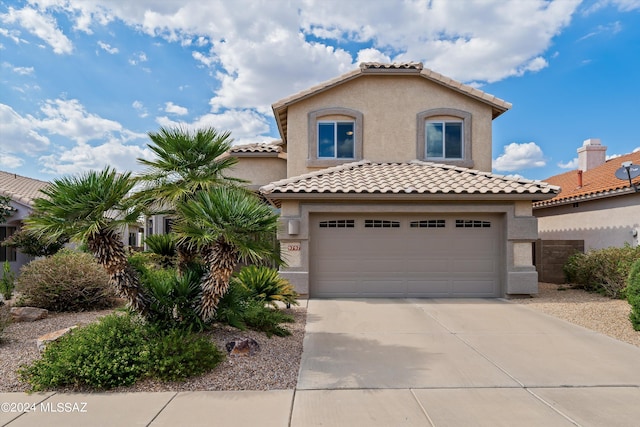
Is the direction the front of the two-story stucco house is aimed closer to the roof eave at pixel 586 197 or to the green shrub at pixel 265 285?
the green shrub

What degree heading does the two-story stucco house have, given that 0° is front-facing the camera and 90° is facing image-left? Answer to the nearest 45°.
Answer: approximately 0°

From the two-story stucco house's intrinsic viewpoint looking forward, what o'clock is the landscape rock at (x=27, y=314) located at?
The landscape rock is roughly at 2 o'clock from the two-story stucco house.

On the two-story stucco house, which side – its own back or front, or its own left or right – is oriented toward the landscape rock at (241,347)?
front

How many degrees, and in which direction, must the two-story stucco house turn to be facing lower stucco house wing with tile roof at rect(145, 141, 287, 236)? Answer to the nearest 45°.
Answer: approximately 135° to its right

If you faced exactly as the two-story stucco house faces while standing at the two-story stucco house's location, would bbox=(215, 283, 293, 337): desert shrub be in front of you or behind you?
in front

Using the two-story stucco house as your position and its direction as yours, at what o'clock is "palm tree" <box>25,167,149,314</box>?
The palm tree is roughly at 1 o'clock from the two-story stucco house.

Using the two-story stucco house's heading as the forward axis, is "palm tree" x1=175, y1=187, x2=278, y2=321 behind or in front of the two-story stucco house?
in front

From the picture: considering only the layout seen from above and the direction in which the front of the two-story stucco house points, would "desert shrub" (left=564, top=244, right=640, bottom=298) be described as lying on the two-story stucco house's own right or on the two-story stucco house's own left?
on the two-story stucco house's own left

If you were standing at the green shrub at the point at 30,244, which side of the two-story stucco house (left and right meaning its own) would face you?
right

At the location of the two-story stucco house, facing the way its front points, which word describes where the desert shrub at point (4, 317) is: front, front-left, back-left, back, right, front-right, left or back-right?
front-right

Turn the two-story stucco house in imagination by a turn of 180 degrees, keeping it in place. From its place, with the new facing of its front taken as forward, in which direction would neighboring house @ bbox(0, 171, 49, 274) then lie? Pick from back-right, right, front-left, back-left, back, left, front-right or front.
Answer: left

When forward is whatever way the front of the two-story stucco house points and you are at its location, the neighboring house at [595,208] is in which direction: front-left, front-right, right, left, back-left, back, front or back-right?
back-left

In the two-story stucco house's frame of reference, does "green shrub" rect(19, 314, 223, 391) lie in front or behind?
in front

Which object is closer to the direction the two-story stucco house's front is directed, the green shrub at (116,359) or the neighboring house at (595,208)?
the green shrub
